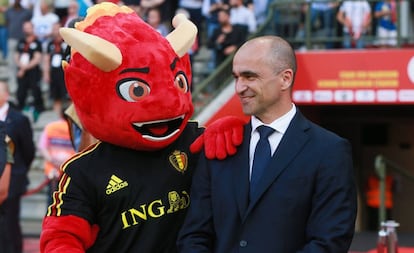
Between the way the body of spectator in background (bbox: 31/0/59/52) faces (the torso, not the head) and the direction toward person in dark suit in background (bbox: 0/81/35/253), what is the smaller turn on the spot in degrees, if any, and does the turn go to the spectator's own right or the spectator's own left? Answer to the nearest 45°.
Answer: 0° — they already face them

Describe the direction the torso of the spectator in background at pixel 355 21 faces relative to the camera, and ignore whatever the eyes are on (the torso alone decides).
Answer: toward the camera

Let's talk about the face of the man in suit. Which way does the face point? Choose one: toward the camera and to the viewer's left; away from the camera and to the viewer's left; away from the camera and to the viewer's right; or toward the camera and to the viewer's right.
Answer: toward the camera and to the viewer's left

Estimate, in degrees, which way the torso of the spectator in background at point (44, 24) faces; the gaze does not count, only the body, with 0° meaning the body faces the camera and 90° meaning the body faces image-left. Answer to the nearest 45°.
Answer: approximately 0°

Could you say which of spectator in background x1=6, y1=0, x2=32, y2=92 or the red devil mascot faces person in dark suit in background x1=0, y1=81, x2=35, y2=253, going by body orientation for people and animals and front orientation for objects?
spectator in background x1=6, y1=0, x2=32, y2=92

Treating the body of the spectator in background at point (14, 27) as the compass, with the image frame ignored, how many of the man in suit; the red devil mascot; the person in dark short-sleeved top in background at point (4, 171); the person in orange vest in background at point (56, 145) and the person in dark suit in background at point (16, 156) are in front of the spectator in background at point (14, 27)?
5

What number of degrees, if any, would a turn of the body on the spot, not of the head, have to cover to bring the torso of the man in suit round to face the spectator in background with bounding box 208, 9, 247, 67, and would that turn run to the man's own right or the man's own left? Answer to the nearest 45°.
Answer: approximately 135° to the man's own right

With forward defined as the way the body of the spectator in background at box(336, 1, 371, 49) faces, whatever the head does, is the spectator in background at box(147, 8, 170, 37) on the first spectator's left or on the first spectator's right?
on the first spectator's right

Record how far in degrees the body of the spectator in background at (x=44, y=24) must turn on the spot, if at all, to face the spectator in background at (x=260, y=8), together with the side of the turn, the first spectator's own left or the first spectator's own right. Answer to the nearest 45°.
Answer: approximately 45° to the first spectator's own left

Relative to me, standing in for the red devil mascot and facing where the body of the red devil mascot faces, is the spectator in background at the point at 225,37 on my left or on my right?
on my left

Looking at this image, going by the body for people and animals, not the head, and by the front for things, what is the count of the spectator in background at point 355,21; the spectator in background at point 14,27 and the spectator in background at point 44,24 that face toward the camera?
3

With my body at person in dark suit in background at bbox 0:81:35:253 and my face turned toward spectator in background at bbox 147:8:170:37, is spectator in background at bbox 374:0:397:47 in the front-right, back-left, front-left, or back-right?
front-right

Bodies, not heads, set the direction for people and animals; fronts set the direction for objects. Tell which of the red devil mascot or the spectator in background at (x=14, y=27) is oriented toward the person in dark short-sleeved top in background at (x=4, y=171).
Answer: the spectator in background at (x=14, y=27)

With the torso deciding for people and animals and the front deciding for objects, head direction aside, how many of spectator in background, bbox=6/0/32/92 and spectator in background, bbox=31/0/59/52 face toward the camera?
2

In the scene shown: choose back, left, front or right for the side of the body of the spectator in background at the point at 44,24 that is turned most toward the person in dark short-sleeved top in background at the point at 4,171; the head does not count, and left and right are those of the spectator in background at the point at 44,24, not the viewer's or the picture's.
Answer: front

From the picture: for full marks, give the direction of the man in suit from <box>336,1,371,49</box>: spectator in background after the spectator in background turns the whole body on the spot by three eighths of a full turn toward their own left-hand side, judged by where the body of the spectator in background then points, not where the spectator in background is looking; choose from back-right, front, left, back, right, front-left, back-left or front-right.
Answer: back-right

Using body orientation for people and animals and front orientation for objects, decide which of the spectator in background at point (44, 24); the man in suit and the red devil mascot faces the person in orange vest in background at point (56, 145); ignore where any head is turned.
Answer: the spectator in background at point (44, 24)
